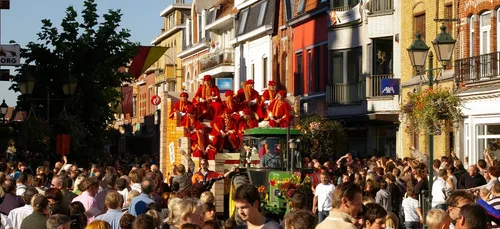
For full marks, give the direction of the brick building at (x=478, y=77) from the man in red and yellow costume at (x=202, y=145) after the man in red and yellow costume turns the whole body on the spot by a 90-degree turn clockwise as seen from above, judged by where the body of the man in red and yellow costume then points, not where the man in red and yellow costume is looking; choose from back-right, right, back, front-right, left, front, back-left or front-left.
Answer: back

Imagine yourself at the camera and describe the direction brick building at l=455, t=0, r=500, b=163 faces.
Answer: facing the viewer and to the left of the viewer

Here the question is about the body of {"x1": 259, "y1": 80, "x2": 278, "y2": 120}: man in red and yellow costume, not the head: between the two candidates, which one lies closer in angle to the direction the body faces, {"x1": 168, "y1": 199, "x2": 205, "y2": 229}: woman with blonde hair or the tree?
the woman with blonde hair

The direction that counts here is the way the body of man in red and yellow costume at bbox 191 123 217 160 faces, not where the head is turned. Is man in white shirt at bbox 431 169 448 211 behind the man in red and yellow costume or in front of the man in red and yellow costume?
in front

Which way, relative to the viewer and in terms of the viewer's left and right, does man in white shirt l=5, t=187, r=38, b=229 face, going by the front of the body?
facing away from the viewer and to the right of the viewer

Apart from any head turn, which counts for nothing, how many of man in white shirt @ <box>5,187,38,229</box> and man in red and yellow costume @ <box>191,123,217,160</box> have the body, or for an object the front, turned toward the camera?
1

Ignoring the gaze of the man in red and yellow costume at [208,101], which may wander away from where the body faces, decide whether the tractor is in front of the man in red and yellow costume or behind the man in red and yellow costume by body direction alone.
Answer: in front

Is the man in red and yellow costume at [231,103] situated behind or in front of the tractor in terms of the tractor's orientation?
behind

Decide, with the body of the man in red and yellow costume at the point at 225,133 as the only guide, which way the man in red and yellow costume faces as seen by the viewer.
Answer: toward the camera

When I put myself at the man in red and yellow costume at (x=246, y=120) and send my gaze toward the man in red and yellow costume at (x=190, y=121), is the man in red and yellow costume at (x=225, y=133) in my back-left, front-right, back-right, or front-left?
front-left

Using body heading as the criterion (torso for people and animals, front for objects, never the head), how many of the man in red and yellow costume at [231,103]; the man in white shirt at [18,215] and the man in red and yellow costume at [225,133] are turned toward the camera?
2

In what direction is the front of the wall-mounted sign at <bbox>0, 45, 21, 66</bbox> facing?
toward the camera

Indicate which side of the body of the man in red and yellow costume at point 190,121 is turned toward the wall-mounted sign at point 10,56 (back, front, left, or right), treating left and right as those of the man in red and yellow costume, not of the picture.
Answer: right
